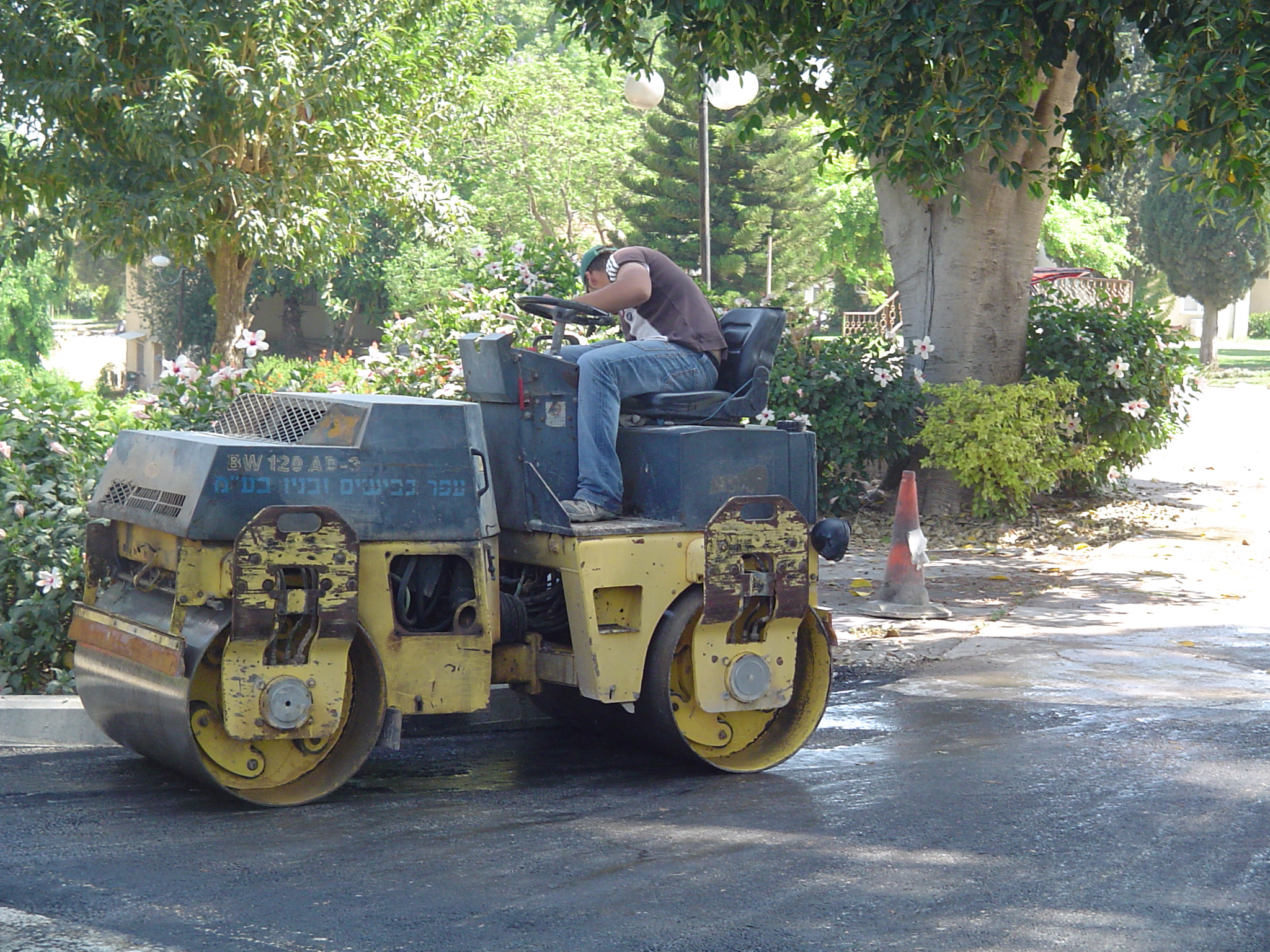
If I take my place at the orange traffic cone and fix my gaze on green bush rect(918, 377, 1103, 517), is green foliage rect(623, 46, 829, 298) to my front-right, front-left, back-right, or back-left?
front-left

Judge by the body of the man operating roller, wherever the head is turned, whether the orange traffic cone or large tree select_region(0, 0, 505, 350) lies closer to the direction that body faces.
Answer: the large tree

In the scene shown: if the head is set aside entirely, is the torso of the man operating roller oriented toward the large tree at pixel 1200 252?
no

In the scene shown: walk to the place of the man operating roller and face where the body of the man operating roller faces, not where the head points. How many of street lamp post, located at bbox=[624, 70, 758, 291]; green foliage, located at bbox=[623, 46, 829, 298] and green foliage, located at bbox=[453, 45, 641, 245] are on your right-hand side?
3

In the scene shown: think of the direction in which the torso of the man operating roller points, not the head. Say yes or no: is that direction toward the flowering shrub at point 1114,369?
no

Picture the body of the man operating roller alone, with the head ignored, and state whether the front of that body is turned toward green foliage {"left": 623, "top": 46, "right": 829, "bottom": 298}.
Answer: no

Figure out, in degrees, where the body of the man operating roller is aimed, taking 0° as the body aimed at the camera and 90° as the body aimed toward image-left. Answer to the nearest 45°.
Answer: approximately 90°

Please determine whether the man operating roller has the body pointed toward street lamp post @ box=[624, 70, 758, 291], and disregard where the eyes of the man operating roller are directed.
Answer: no
